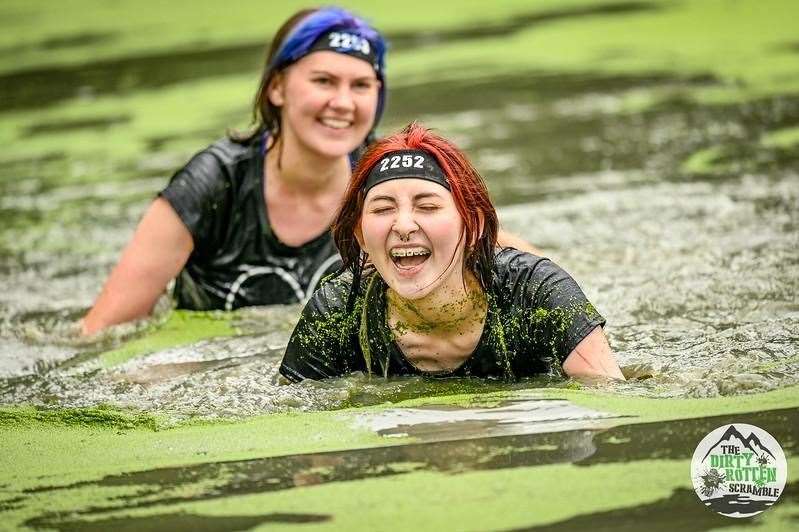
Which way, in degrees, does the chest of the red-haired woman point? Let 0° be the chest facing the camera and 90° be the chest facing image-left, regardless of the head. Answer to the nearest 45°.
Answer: approximately 0°

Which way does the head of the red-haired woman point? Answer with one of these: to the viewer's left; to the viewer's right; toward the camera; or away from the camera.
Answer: toward the camera
